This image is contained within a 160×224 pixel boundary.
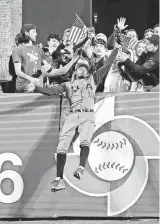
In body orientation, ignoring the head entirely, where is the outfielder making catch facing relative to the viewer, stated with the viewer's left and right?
facing the viewer

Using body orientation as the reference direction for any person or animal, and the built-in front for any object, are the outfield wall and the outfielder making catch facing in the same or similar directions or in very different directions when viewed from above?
same or similar directions
